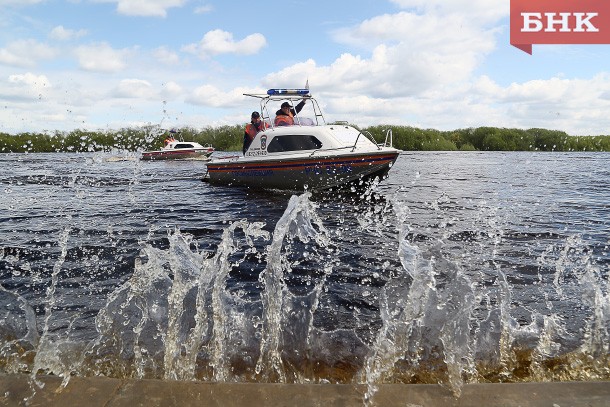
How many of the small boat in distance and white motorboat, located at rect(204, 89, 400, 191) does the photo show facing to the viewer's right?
2

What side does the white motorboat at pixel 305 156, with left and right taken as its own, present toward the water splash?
right

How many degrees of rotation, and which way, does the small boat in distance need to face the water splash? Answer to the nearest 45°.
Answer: approximately 90° to its right

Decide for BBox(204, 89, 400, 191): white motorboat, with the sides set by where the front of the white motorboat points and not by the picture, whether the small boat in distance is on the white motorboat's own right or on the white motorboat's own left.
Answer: on the white motorboat's own left

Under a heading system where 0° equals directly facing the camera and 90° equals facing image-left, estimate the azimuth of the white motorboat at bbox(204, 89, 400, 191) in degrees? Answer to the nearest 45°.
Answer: approximately 270°

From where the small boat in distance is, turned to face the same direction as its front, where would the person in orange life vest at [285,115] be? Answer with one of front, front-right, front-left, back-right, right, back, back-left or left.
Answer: right

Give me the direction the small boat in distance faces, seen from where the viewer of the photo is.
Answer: facing to the right of the viewer

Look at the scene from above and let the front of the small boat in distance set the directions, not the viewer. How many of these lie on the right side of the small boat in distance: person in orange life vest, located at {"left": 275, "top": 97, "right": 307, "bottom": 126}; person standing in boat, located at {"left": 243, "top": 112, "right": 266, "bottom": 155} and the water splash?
3

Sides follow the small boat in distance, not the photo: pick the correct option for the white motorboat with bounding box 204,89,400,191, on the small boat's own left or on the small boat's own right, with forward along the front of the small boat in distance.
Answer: on the small boat's own right
